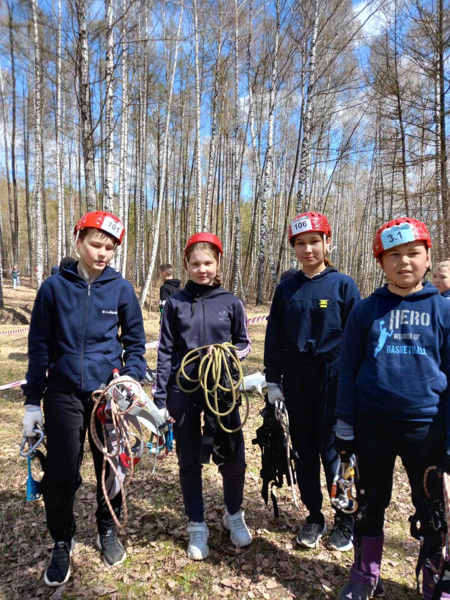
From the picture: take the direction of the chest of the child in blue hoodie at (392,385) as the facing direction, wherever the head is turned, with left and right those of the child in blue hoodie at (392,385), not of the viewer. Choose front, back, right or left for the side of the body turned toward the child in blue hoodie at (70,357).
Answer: right

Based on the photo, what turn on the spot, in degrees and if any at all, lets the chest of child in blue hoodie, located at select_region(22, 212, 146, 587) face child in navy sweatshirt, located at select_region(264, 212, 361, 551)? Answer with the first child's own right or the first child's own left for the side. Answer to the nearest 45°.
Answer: approximately 90° to the first child's own left

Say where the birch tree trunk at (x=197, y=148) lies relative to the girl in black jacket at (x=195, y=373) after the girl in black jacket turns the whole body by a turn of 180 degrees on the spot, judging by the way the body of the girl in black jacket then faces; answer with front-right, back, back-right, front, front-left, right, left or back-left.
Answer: front

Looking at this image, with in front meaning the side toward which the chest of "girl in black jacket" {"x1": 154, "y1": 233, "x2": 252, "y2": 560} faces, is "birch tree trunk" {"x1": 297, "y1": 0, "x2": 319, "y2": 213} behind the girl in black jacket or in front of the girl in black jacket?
behind

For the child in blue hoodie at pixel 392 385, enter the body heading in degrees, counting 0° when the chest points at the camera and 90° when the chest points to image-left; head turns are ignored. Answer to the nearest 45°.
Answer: approximately 0°

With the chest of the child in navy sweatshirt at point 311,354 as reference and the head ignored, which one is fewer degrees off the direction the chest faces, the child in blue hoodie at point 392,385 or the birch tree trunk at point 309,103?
the child in blue hoodie

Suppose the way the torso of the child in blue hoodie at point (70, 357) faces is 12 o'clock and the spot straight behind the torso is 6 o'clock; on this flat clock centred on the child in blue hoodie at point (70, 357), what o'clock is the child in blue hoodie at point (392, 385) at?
the child in blue hoodie at point (392, 385) is roughly at 10 o'clock from the child in blue hoodie at point (70, 357).

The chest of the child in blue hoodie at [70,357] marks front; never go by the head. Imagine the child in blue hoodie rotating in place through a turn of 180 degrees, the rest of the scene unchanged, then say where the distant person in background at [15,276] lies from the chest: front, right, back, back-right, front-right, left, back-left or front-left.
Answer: front

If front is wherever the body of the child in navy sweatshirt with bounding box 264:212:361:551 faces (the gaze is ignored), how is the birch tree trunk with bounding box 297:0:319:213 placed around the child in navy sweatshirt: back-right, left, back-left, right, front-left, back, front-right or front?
back

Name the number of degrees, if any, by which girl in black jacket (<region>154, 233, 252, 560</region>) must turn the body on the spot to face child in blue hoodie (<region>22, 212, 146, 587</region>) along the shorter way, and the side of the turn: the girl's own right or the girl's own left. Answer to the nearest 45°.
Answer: approximately 90° to the girl's own right
